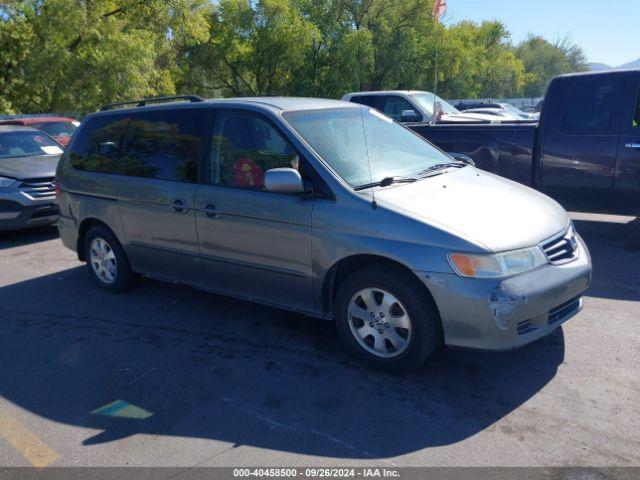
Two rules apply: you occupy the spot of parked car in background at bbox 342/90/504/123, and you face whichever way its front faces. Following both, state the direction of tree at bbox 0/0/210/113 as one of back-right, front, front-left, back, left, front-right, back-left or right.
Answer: back

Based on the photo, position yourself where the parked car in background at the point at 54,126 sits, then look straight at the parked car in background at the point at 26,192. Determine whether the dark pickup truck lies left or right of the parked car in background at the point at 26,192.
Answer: left

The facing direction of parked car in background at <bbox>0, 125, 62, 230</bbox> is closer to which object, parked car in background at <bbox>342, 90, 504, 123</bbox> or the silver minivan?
the silver minivan

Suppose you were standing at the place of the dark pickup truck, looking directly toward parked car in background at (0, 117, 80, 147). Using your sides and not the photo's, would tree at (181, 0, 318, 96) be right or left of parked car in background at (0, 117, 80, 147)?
right

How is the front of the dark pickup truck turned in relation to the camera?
facing to the right of the viewer

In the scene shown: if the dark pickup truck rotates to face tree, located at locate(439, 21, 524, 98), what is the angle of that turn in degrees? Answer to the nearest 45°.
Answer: approximately 90° to its left

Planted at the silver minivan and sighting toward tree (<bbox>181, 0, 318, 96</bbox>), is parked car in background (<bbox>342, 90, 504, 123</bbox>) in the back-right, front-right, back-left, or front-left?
front-right

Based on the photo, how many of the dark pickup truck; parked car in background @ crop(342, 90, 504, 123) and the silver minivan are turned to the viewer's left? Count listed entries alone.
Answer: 0

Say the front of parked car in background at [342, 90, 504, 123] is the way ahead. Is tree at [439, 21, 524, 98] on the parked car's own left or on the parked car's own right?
on the parked car's own left

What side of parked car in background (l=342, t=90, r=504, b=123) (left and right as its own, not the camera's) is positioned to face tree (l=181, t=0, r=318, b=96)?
back

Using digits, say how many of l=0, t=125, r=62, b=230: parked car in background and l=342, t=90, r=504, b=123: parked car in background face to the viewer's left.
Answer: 0

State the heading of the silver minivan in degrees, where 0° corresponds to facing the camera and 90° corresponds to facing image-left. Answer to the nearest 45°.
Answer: approximately 315°

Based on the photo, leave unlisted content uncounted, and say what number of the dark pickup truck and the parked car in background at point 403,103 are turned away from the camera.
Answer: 0

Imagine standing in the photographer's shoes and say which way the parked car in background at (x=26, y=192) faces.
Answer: facing the viewer and to the right of the viewer

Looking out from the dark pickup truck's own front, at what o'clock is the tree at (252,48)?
The tree is roughly at 8 o'clock from the dark pickup truck.

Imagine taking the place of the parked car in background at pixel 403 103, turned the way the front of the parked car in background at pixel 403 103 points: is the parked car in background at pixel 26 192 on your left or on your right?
on your right

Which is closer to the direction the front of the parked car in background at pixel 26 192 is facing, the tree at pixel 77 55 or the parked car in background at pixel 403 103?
the parked car in background
